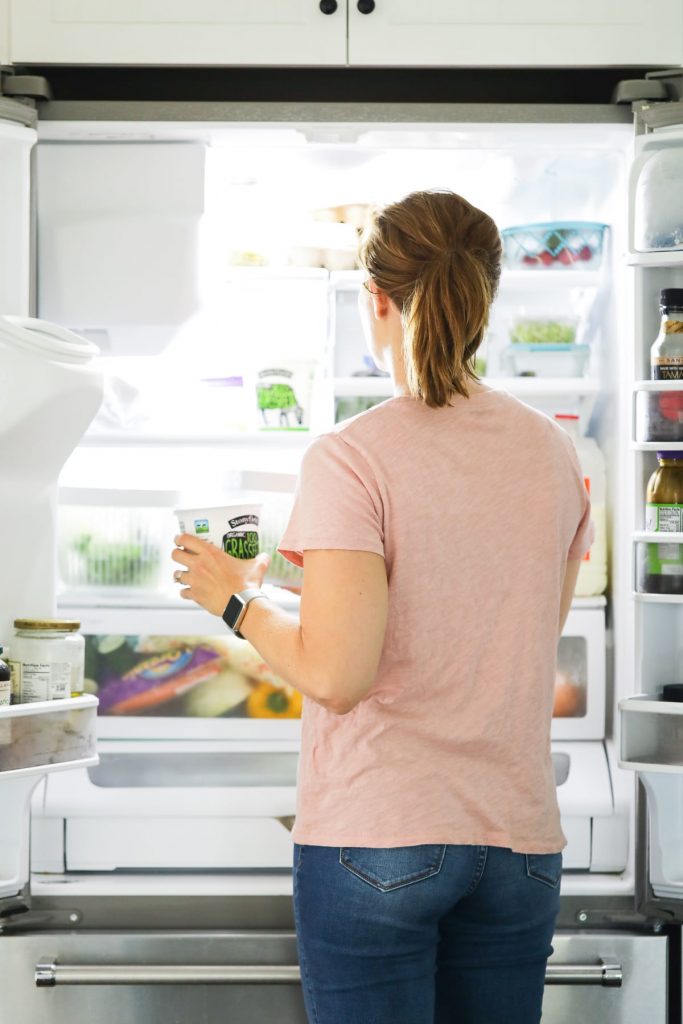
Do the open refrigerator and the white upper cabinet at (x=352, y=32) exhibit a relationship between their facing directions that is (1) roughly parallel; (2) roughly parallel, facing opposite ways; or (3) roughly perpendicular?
roughly parallel

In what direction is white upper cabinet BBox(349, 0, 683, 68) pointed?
toward the camera

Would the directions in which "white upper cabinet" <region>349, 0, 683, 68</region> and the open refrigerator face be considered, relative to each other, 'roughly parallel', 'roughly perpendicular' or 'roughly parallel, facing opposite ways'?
roughly parallel

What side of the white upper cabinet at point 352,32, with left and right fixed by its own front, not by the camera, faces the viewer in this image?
front

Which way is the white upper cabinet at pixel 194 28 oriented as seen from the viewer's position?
toward the camera

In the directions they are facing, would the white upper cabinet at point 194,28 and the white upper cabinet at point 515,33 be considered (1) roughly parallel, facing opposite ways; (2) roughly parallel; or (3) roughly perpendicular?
roughly parallel

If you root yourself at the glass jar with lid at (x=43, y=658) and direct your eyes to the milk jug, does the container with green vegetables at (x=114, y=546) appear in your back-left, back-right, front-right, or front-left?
front-left
